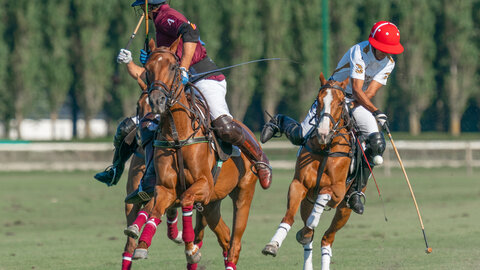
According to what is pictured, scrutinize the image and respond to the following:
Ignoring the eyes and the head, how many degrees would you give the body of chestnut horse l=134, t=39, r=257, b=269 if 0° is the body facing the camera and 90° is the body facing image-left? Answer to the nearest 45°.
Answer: approximately 45°

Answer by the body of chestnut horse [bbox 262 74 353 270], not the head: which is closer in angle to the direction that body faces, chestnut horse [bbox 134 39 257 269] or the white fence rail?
the chestnut horse

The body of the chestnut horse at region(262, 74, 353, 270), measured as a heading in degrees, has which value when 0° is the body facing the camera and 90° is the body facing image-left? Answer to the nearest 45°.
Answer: approximately 0°

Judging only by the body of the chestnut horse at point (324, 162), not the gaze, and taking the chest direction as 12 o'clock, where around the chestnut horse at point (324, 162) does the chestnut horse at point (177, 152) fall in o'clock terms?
the chestnut horse at point (177, 152) is roughly at 2 o'clock from the chestnut horse at point (324, 162).

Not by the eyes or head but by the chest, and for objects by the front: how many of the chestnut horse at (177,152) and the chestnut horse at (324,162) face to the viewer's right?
0

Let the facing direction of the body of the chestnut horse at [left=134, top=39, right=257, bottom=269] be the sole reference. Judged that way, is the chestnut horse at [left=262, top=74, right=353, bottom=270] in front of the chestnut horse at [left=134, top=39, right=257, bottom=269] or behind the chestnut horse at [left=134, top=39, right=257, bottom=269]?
behind
